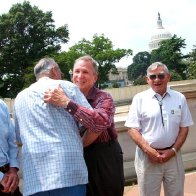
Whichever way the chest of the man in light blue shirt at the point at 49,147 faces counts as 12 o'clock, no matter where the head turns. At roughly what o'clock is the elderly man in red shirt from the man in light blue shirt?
The elderly man in red shirt is roughly at 12 o'clock from the man in light blue shirt.

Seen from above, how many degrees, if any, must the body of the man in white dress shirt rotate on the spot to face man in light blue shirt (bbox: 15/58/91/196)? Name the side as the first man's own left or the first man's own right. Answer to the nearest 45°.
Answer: approximately 45° to the first man's own right

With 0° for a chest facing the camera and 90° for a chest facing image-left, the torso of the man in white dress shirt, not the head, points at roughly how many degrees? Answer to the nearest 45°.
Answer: approximately 0°

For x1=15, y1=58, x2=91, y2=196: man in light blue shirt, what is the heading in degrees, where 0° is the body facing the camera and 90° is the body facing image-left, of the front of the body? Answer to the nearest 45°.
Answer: approximately 225°

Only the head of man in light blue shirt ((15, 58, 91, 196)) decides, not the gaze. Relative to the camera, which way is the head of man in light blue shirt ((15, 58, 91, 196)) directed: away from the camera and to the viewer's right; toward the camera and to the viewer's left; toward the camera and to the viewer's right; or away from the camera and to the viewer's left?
away from the camera and to the viewer's right

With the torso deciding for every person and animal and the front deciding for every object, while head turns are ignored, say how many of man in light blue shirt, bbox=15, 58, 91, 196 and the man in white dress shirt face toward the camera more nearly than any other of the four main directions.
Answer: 1
